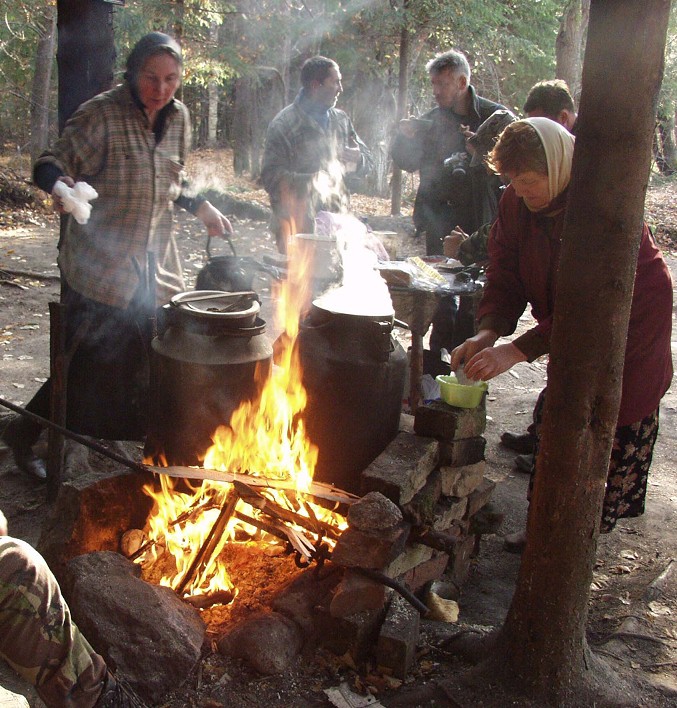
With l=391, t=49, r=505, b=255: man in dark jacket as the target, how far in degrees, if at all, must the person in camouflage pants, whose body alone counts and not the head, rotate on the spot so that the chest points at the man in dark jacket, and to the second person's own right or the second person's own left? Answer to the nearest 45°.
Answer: approximately 45° to the second person's own left

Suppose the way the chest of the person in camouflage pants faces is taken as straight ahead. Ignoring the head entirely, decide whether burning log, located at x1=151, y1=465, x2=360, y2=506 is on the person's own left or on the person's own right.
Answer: on the person's own left

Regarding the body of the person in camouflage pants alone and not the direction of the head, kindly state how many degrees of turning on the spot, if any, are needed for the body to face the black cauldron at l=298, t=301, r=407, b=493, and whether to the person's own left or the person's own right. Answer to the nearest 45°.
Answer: approximately 45° to the person's own left

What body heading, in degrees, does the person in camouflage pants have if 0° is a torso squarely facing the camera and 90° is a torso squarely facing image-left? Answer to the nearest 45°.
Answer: approximately 270°

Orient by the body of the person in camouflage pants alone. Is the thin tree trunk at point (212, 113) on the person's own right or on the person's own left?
on the person's own left
